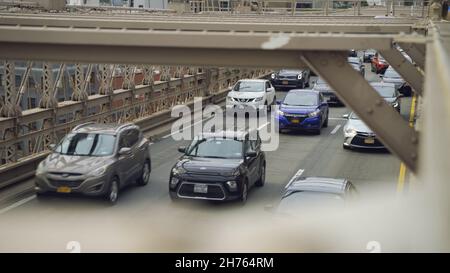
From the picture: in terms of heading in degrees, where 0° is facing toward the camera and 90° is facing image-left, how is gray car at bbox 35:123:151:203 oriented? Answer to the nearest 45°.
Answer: approximately 45°

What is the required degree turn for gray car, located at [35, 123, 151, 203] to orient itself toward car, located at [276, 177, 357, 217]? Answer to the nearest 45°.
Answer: approximately 90° to its left

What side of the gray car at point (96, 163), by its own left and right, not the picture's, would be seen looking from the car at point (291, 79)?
back

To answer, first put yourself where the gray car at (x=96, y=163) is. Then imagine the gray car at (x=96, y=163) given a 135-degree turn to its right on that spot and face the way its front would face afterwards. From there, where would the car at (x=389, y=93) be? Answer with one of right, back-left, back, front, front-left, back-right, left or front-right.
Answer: front-right

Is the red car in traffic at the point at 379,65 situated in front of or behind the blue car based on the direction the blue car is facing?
behind

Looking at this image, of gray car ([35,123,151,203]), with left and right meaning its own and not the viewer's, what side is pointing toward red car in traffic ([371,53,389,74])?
back

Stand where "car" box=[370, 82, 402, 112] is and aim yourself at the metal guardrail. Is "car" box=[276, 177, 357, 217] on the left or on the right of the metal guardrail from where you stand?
left

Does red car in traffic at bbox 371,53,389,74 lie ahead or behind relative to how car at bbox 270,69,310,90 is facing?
behind

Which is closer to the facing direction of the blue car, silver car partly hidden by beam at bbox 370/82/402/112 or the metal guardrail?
the metal guardrail

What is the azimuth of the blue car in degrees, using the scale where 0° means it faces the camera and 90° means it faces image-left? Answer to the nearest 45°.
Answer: approximately 0°
